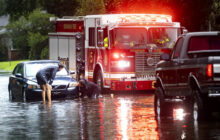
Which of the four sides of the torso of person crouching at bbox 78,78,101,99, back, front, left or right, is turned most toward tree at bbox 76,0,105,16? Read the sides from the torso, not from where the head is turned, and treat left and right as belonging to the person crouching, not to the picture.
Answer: right

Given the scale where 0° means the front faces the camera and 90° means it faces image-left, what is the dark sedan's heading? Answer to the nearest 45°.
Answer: approximately 315°

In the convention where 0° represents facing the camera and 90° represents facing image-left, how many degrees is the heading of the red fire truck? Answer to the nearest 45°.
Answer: approximately 315°

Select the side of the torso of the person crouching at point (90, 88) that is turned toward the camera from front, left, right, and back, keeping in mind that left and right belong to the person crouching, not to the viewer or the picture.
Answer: left

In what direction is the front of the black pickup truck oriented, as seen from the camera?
facing away from the viewer and to the left of the viewer

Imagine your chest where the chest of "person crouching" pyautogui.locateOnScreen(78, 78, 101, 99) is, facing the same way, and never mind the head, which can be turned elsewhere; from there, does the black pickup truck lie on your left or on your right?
on your left

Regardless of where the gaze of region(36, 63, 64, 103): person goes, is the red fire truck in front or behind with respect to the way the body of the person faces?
in front

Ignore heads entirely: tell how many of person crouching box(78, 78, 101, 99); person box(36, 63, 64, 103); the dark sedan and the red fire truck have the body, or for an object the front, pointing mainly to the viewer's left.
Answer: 1

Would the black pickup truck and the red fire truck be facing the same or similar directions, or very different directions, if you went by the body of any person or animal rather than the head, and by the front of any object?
very different directions
